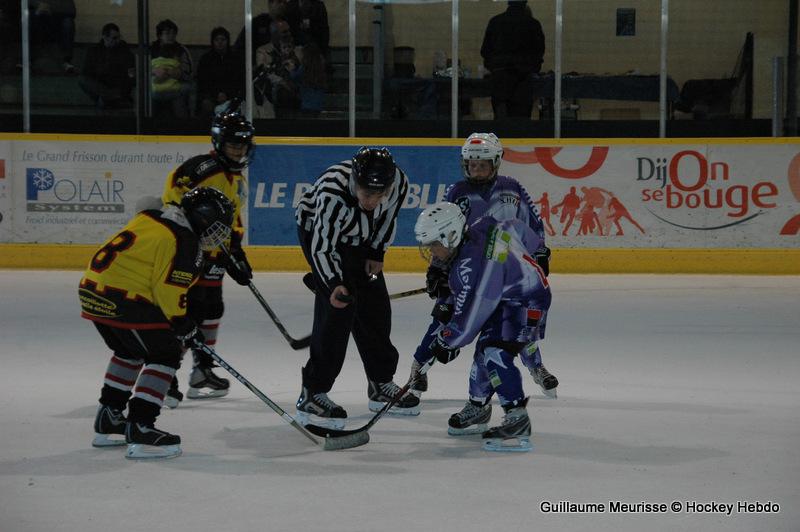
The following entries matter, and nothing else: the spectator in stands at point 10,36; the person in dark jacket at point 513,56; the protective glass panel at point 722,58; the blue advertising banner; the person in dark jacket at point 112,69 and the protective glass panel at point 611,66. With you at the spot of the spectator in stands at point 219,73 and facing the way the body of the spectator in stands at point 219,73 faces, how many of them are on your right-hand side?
2

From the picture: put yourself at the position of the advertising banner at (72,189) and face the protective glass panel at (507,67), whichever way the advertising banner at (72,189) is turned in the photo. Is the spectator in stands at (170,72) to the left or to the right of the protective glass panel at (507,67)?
left

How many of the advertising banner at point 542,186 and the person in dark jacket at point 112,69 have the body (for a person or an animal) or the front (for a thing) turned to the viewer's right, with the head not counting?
0

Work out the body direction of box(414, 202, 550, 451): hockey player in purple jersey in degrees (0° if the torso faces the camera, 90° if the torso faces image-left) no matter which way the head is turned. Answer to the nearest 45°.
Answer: approximately 90°

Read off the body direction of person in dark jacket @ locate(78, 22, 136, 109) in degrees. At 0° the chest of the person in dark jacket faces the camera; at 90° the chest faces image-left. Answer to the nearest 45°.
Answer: approximately 0°

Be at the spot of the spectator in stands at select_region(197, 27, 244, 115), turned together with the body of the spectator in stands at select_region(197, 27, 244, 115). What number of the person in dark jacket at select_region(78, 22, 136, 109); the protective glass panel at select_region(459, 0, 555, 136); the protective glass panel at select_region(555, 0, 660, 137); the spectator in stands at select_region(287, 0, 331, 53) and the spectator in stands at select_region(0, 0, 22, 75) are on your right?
2

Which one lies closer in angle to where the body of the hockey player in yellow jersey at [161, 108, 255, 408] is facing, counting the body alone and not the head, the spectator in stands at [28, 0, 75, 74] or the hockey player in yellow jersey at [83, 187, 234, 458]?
the hockey player in yellow jersey

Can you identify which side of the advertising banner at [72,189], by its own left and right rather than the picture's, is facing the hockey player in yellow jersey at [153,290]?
front

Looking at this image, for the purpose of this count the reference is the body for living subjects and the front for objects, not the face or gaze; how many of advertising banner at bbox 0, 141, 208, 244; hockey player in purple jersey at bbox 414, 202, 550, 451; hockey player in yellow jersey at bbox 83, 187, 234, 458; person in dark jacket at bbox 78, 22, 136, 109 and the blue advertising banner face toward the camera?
3
